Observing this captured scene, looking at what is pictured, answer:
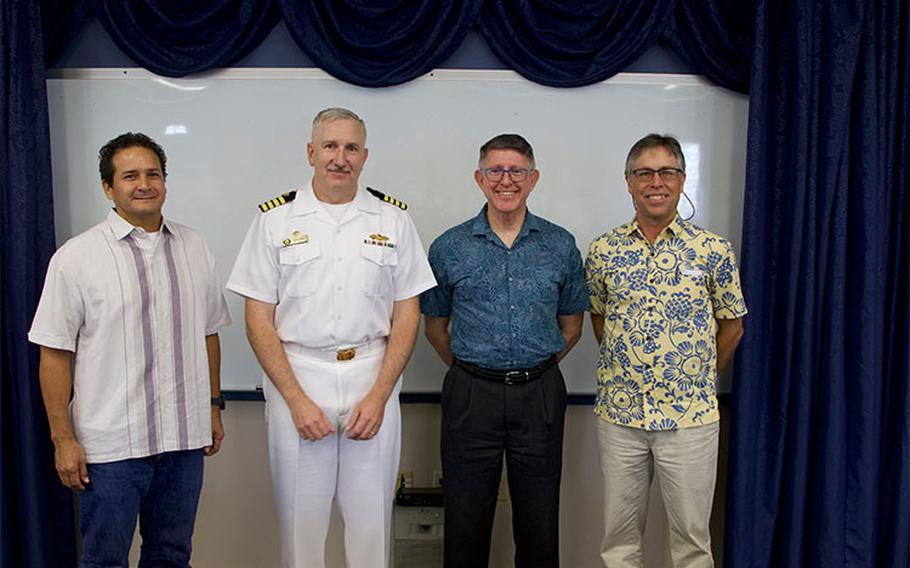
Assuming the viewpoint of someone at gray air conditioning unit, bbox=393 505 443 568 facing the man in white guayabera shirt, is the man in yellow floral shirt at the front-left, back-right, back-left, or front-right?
back-left

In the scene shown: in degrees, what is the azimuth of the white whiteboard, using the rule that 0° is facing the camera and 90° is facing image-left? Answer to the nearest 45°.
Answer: approximately 0°

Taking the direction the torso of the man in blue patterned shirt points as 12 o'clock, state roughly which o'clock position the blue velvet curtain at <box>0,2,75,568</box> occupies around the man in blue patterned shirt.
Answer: The blue velvet curtain is roughly at 3 o'clock from the man in blue patterned shirt.

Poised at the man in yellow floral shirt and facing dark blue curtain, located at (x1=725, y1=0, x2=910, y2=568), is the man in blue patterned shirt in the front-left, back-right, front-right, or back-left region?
back-left

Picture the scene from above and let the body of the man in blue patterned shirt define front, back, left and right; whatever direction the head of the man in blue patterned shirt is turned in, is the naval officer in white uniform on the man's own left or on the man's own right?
on the man's own right

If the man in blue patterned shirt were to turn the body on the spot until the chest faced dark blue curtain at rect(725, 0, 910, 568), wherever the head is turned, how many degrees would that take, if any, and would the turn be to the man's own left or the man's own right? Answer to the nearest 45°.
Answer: approximately 90° to the man's own left

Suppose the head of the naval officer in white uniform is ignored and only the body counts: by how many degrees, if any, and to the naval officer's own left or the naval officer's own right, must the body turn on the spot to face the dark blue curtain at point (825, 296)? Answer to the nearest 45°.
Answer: approximately 90° to the naval officer's own left

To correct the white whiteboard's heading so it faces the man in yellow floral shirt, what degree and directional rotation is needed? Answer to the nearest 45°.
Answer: approximately 45° to its left

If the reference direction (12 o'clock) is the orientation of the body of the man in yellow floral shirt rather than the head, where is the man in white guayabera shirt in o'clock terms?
The man in white guayabera shirt is roughly at 2 o'clock from the man in yellow floral shirt.
